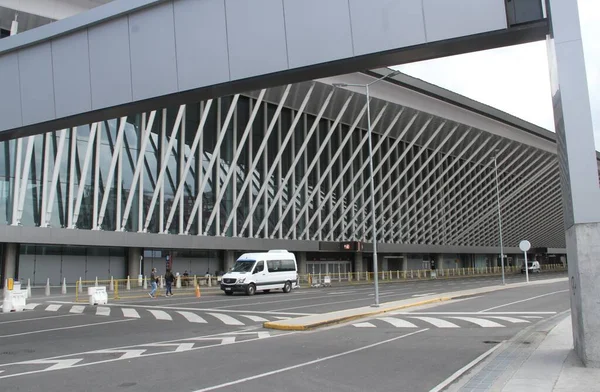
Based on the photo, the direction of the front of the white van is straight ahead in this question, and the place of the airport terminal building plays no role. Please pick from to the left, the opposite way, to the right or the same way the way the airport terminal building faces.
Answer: to the left

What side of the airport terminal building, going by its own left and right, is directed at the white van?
front

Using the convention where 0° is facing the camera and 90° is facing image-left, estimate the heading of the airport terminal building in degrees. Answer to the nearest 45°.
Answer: approximately 315°

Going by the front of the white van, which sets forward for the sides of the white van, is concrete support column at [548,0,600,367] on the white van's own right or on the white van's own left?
on the white van's own left

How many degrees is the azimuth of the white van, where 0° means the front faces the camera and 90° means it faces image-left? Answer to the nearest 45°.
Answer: approximately 45°

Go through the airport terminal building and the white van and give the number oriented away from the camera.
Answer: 0
